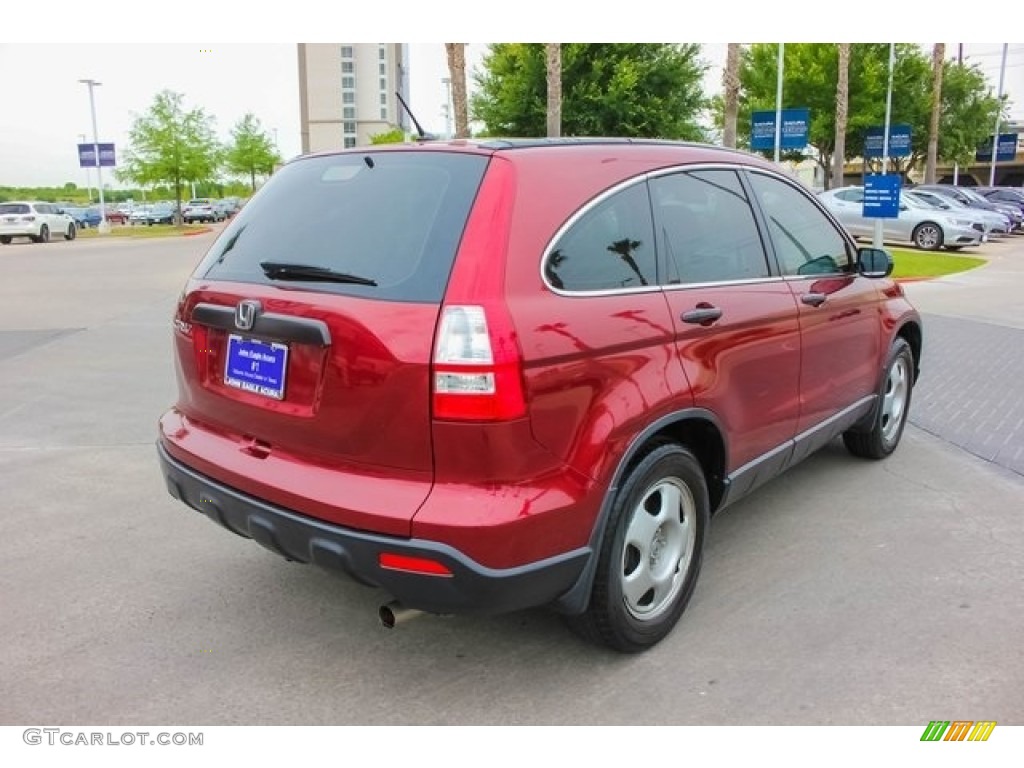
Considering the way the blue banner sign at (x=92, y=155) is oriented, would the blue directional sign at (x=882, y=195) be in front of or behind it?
in front

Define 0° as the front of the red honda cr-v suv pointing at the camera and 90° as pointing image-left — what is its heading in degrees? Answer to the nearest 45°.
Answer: approximately 225°

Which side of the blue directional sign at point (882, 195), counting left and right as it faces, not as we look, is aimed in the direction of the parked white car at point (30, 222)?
right

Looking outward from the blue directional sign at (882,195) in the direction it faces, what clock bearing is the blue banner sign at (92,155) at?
the blue banner sign at (92,155) is roughly at 4 o'clock from the blue directional sign at (882,195).

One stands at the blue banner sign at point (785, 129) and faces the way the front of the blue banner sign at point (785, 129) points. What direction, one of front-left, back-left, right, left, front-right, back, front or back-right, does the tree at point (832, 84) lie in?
back

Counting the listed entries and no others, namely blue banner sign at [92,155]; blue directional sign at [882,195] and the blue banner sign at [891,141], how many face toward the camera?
3

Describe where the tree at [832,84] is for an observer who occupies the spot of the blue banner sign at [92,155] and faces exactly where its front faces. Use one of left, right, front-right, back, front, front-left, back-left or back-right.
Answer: front-left

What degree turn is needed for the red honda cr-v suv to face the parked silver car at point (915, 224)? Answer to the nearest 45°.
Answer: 0° — it already faces it

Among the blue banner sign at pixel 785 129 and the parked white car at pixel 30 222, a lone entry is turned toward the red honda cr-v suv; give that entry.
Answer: the blue banner sign

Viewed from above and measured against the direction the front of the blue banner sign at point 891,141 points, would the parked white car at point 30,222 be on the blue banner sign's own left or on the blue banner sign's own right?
on the blue banner sign's own right

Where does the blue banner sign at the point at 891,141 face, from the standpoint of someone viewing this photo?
facing the viewer

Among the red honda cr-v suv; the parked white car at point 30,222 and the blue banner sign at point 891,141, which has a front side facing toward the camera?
the blue banner sign
